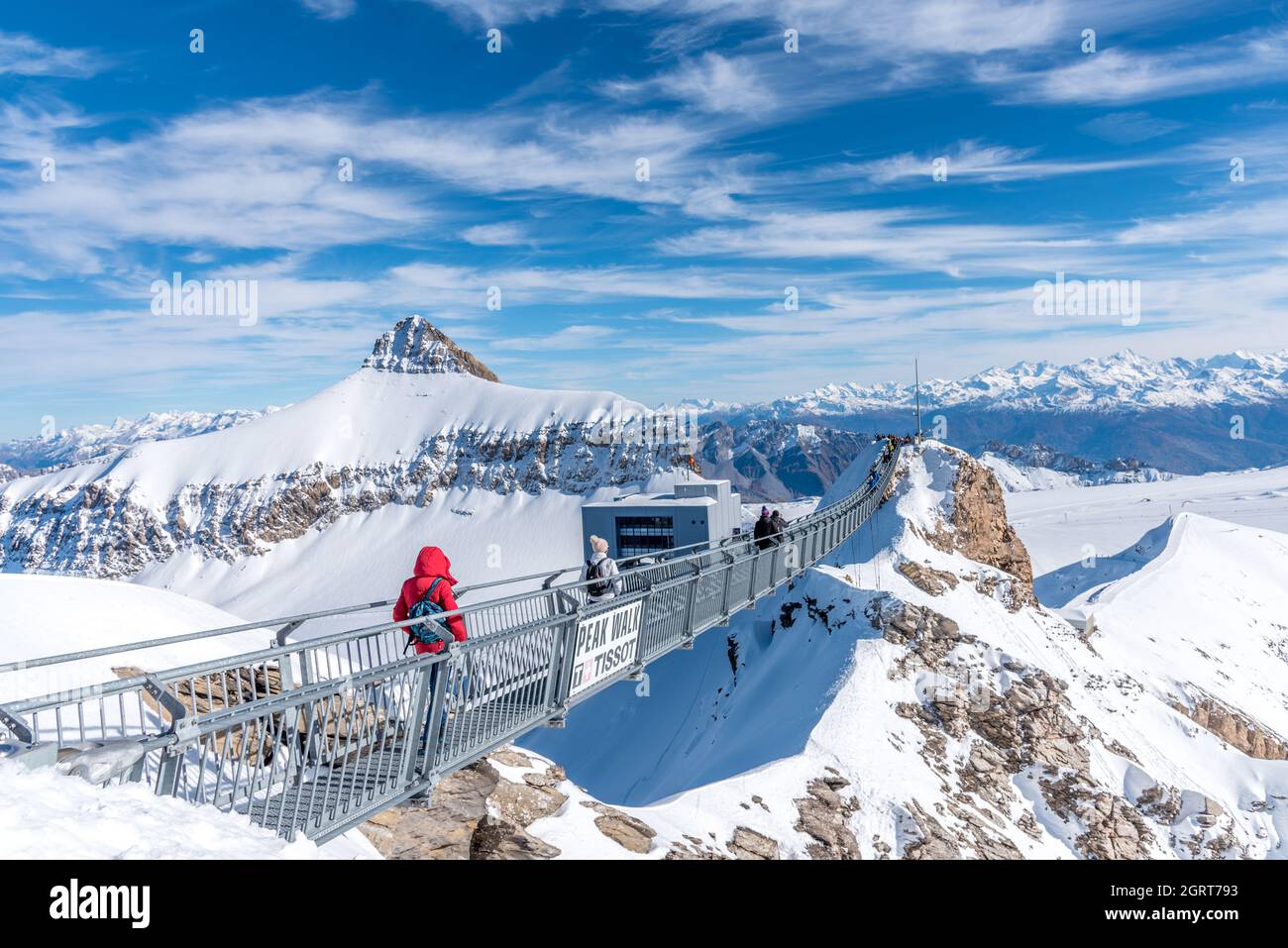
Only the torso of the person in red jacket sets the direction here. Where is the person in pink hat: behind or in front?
in front

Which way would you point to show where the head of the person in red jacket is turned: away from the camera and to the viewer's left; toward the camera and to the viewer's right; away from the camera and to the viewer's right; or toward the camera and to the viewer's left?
away from the camera and to the viewer's right

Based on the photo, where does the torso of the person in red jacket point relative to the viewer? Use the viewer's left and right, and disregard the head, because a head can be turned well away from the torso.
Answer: facing away from the viewer
